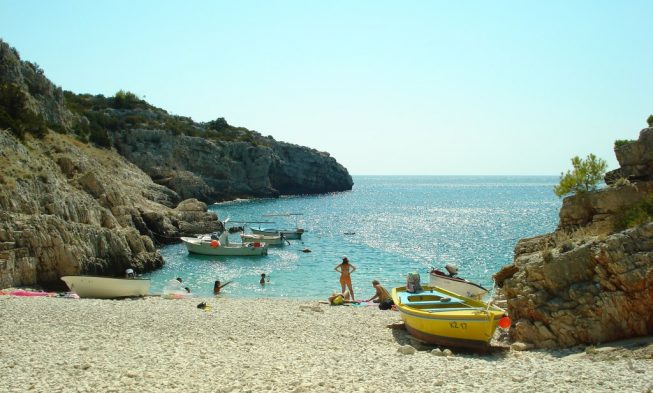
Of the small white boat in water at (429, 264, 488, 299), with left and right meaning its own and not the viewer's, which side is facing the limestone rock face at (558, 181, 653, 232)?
front

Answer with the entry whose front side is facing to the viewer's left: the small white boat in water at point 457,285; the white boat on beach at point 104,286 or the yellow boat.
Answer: the white boat on beach

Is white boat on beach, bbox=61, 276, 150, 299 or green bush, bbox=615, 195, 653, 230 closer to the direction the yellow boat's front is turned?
the green bush

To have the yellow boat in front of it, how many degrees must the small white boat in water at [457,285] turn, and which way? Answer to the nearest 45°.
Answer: approximately 45° to its right

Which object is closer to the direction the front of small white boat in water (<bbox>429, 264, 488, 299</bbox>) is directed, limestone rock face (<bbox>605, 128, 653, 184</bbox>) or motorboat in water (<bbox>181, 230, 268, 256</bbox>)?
the limestone rock face

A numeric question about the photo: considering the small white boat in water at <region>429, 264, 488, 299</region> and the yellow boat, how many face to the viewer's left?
0

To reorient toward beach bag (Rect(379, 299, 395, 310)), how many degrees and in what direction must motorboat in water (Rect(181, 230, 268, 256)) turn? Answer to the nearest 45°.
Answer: approximately 90° to its left

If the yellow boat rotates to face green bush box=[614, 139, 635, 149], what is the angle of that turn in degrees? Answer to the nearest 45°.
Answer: approximately 90° to its left

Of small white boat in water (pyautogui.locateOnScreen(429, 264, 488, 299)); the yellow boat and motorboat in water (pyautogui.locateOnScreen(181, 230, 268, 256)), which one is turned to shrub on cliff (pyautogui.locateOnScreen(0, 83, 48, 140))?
the motorboat in water

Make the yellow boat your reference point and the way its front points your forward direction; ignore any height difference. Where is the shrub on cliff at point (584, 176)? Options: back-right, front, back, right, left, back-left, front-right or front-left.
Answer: left

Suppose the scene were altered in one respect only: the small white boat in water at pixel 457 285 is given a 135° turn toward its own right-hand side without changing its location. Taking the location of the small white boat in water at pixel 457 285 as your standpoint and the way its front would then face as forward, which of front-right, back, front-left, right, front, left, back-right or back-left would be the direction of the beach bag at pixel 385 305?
front-left

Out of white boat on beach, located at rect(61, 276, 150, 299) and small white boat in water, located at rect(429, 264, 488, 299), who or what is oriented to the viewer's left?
the white boat on beach

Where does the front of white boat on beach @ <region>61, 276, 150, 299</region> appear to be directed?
to the viewer's left

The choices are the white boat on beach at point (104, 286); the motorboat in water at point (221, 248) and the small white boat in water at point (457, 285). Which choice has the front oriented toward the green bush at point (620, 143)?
the small white boat in water

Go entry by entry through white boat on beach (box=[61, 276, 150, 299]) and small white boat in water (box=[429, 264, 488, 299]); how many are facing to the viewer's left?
1

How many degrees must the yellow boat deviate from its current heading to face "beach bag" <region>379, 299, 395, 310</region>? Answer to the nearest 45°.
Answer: approximately 135° to its left

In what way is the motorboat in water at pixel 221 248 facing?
to the viewer's left
